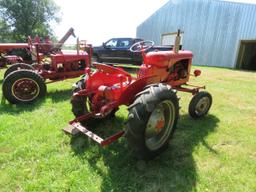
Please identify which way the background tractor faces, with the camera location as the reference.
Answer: facing to the right of the viewer

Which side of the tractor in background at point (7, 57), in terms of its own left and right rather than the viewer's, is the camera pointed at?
right

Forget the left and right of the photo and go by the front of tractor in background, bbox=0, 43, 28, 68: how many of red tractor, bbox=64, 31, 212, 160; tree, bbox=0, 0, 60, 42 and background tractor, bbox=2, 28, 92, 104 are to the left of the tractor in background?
1

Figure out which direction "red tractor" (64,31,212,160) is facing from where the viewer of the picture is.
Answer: facing away from the viewer and to the right of the viewer

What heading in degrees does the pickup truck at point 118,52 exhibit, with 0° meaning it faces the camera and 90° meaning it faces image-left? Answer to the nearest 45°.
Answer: approximately 90°

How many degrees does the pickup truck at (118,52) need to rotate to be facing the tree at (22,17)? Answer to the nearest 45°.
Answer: approximately 45° to its right

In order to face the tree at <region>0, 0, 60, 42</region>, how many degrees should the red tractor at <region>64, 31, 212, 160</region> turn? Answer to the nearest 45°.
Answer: approximately 90° to its left

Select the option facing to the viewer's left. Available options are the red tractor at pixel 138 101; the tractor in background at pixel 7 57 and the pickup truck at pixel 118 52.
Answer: the pickup truck

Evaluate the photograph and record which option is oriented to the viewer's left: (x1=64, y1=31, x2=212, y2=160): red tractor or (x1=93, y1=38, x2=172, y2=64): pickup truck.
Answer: the pickup truck

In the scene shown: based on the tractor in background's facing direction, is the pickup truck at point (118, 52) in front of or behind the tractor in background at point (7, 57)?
in front

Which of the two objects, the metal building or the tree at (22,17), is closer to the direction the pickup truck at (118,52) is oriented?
the tree

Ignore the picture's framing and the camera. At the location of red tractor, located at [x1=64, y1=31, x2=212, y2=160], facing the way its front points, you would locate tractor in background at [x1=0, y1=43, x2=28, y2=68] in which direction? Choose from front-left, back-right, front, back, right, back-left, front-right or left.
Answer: left

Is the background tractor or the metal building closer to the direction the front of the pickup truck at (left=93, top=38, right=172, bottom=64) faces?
the background tractor

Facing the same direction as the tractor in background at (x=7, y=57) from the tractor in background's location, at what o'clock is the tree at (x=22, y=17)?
The tree is roughly at 9 o'clock from the tractor in background.
